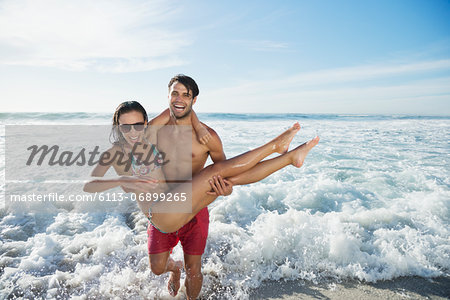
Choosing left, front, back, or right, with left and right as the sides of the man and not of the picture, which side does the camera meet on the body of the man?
front
